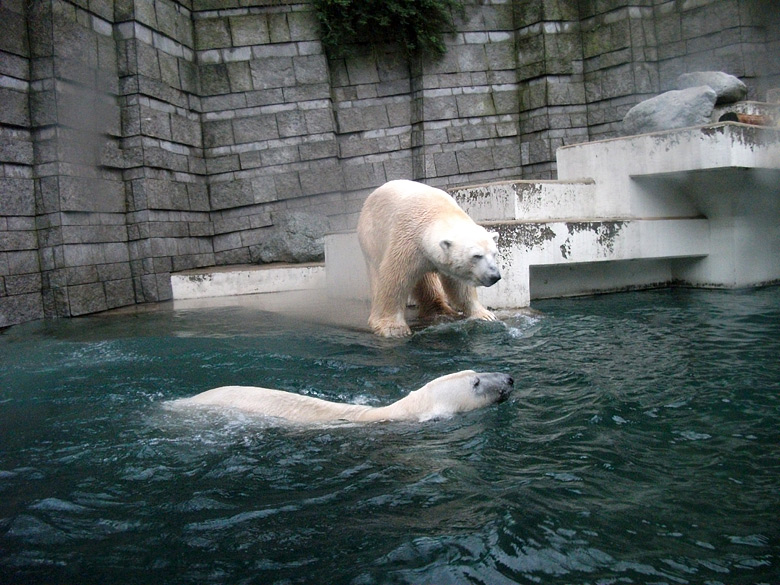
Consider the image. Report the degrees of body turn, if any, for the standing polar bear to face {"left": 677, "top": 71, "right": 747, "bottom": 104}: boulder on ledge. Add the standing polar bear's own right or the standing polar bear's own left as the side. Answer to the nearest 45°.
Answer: approximately 90° to the standing polar bear's own left

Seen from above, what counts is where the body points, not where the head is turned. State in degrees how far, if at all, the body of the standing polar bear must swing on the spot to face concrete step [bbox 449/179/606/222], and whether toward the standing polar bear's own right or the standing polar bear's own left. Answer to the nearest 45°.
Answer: approximately 90° to the standing polar bear's own left

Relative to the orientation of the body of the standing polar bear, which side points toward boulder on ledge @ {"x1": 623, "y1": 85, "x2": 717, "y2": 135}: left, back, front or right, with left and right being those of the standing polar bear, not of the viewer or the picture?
left

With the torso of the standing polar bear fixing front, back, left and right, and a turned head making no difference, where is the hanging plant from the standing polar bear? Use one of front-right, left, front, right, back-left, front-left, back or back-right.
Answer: back-left

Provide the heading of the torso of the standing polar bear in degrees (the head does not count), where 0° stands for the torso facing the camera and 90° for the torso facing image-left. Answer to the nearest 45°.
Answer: approximately 315°

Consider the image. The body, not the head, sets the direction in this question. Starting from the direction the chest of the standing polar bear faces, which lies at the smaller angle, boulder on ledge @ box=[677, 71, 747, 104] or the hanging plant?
the boulder on ledge

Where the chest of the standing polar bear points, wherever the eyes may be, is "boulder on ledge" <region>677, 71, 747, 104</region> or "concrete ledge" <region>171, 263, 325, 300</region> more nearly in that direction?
the boulder on ledge

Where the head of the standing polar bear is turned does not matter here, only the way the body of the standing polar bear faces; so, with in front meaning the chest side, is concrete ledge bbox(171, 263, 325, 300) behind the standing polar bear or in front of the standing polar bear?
behind
